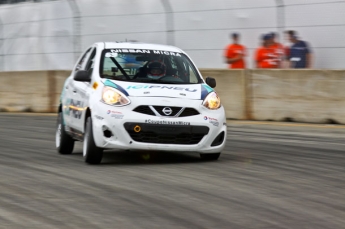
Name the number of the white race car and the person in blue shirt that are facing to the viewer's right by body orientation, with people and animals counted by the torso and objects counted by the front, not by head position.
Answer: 0

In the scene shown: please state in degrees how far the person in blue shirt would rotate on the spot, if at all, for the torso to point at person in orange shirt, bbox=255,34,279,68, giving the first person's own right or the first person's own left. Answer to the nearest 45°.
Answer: approximately 90° to the first person's own right

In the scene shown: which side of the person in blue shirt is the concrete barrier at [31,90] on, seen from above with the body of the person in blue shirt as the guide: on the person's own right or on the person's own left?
on the person's own right

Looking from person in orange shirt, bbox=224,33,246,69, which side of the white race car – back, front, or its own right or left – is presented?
back

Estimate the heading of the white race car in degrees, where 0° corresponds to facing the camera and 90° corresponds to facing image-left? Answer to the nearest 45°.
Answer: approximately 0°

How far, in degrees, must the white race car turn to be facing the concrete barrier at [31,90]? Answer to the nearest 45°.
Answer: approximately 180°

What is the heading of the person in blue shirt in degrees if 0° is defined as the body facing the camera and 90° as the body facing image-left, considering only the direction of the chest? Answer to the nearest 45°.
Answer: approximately 45°

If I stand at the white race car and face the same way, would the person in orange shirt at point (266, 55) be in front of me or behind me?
behind

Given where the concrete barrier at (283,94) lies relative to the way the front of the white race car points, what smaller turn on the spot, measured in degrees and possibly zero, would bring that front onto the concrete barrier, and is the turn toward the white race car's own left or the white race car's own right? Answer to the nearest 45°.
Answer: approximately 135° to the white race car's own left

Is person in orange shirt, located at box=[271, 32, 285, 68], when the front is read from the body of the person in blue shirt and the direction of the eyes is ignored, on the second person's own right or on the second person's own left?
on the second person's own right
